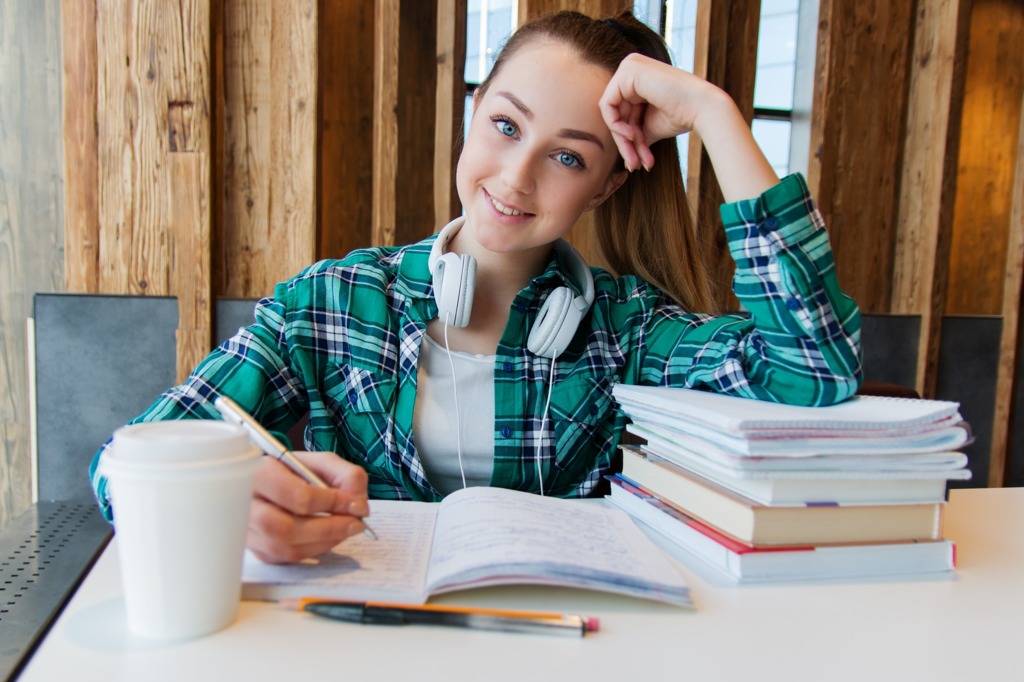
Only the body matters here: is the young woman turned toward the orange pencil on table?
yes

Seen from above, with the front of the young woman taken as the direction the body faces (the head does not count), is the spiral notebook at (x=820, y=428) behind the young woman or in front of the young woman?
in front

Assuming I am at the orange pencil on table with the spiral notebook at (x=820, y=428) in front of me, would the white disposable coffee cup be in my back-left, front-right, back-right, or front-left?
back-left

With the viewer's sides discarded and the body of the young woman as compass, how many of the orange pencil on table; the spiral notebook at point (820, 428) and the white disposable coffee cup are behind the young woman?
0

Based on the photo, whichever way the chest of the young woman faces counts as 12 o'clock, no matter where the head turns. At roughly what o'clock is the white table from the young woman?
The white table is roughly at 12 o'clock from the young woman.

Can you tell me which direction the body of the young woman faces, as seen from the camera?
toward the camera

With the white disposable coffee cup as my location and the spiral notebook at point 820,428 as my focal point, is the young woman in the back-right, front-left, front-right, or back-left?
front-left
